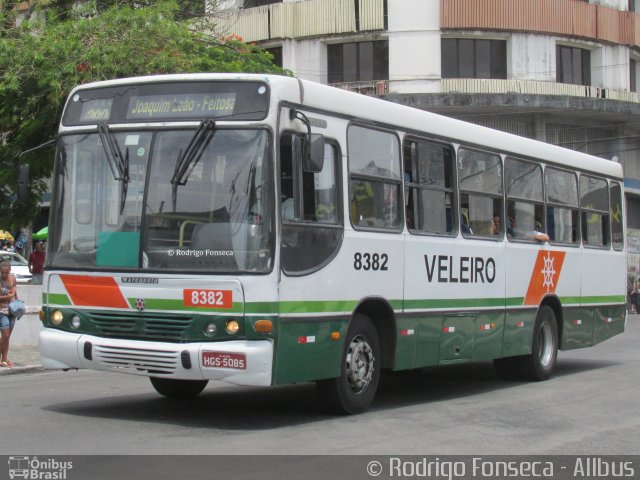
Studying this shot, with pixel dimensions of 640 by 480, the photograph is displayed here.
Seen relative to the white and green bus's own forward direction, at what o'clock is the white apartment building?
The white apartment building is roughly at 5 o'clock from the white and green bus.

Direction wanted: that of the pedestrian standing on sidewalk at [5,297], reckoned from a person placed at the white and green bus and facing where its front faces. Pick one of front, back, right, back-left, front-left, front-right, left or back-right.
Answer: right

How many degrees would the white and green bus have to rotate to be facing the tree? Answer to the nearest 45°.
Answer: approximately 90° to its right
